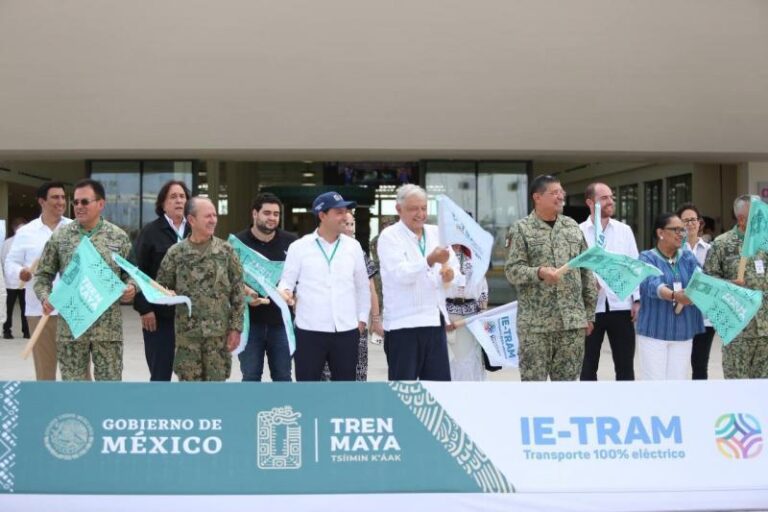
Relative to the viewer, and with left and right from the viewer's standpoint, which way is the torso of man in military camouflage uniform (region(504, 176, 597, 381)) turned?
facing the viewer and to the right of the viewer

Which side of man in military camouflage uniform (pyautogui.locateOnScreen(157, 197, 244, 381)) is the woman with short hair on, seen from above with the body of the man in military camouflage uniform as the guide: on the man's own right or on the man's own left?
on the man's own left

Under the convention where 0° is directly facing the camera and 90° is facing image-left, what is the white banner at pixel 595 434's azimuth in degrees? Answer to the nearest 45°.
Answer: approximately 0°

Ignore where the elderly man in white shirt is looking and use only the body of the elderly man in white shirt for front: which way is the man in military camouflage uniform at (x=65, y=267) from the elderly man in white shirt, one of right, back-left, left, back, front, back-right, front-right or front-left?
back-right

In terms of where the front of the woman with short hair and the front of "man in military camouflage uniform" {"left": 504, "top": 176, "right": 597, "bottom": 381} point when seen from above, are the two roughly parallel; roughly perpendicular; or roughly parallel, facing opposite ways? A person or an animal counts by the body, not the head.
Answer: roughly parallel

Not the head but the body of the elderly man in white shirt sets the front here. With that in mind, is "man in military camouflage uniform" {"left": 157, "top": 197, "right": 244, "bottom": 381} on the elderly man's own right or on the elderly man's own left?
on the elderly man's own right

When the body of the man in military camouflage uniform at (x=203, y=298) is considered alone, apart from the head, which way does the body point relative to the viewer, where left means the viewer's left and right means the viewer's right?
facing the viewer

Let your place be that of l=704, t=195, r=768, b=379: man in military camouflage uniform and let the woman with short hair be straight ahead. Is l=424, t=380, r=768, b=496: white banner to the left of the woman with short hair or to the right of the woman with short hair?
left

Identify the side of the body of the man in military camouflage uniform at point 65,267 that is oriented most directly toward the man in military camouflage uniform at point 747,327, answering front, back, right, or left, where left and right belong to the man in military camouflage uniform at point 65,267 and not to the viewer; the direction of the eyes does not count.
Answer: left

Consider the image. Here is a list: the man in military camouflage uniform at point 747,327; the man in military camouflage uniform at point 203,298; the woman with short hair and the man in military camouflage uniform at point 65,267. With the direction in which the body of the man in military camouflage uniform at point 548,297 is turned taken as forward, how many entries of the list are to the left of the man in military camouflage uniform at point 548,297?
2

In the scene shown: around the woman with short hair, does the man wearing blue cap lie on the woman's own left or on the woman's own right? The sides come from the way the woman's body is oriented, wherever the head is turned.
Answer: on the woman's own right

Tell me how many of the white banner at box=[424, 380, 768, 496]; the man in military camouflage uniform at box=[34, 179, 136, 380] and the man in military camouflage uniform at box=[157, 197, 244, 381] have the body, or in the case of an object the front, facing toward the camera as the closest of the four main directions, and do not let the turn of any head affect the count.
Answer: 3

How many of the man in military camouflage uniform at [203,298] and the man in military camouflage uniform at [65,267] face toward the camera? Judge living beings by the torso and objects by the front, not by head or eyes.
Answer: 2

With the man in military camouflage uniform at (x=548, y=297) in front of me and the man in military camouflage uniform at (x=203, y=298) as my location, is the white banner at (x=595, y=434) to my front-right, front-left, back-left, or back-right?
front-right

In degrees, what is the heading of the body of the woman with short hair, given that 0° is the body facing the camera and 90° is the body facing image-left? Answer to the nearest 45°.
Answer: approximately 315°

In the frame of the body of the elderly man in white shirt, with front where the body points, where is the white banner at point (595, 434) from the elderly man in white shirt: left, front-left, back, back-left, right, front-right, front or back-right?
front
